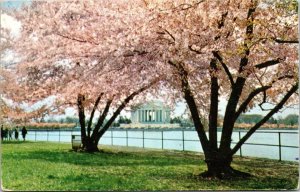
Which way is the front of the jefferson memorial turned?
toward the camera

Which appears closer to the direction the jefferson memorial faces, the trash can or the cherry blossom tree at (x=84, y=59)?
the cherry blossom tree

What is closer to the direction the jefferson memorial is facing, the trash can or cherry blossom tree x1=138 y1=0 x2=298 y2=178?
the cherry blossom tree

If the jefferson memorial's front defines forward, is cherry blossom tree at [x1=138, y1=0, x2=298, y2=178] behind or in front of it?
in front

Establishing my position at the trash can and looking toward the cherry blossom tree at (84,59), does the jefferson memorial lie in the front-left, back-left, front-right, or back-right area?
front-left
